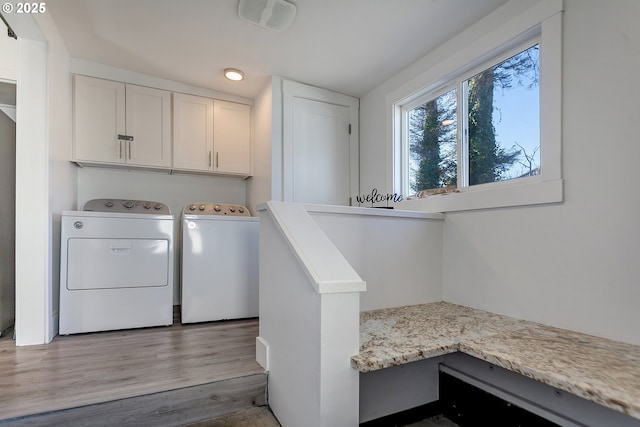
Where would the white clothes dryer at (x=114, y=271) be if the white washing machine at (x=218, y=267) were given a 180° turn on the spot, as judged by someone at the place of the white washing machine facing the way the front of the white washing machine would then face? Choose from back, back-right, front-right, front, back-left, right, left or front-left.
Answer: left

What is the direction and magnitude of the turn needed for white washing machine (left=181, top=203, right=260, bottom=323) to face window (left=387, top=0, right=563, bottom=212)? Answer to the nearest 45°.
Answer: approximately 45° to its left

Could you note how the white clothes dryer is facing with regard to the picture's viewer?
facing the viewer

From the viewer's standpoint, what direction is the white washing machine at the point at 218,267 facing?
toward the camera

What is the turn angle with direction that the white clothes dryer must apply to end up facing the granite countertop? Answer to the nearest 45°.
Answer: approximately 45° to its left
